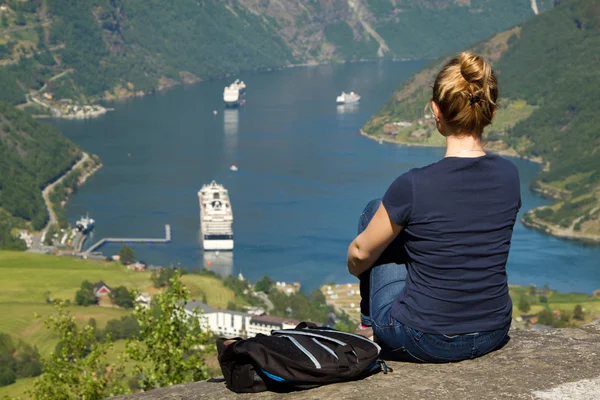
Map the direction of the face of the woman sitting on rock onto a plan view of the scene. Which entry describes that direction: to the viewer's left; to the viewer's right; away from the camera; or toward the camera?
away from the camera

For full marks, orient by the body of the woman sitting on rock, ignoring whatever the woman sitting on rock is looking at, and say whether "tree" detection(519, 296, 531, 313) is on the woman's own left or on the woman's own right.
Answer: on the woman's own right

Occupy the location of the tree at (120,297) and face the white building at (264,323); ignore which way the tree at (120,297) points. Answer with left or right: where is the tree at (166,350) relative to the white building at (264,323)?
right

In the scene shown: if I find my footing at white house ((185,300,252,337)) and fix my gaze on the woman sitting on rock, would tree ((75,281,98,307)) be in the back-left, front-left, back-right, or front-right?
back-right

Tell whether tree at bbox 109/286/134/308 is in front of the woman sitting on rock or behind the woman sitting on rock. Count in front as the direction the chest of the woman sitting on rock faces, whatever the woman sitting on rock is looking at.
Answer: in front

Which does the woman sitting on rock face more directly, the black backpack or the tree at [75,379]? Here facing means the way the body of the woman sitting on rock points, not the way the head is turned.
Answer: the tree

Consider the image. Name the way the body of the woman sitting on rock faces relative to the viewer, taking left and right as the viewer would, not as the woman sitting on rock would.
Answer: facing away from the viewer and to the left of the viewer

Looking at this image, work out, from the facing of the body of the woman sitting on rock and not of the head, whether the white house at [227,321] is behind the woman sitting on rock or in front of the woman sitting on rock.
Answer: in front

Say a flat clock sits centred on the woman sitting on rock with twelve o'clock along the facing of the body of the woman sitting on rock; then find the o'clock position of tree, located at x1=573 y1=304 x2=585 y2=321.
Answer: The tree is roughly at 2 o'clock from the woman sitting on rock.

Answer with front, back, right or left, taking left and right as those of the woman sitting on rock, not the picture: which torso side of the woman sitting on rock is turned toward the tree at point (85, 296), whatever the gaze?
front

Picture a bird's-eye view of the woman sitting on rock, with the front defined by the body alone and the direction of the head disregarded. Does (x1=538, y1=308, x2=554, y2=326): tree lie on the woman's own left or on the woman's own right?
on the woman's own right
